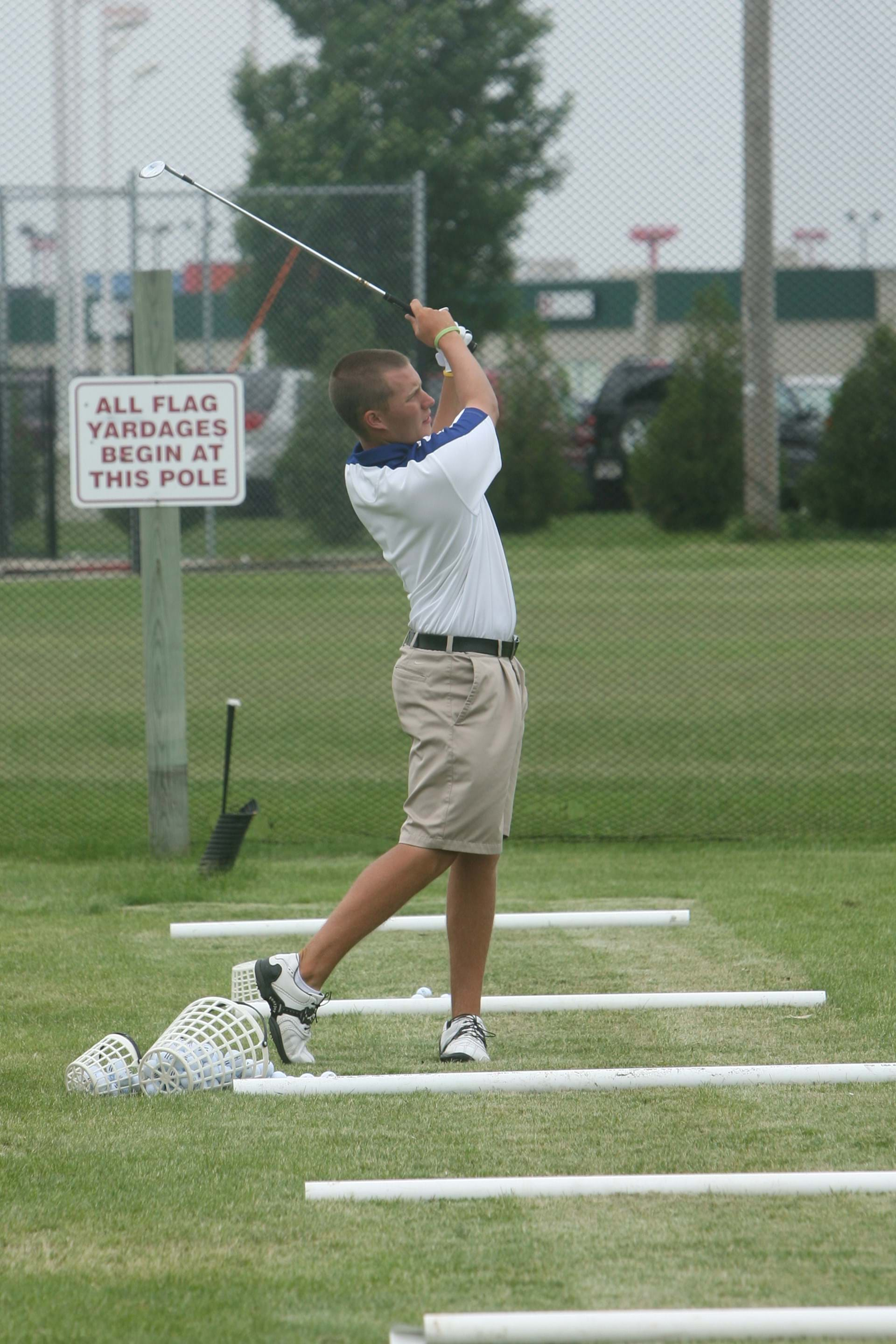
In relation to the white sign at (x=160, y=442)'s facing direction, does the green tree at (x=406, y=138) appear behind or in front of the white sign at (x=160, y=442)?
behind

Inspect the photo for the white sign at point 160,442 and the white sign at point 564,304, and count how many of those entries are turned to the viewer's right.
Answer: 0

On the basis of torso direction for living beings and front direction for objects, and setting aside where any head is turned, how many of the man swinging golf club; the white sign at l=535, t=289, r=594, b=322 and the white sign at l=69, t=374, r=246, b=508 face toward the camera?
2

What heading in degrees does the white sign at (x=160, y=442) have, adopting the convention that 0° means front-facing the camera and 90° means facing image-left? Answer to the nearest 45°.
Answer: approximately 0°

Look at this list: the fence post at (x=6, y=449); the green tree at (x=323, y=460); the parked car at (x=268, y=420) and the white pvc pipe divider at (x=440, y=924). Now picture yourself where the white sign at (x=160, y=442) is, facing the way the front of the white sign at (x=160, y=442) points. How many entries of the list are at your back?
3

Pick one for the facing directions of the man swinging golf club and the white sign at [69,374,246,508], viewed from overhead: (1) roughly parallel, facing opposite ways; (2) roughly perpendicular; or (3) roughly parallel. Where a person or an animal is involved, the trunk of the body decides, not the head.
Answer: roughly perpendicular

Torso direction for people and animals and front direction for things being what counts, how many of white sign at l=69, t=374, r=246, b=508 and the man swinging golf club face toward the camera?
1

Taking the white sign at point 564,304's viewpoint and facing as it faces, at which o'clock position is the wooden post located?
The wooden post is roughly at 1 o'clock from the white sign.
